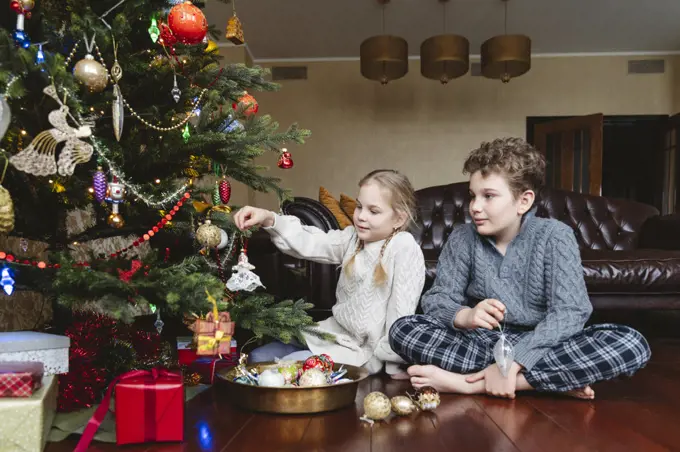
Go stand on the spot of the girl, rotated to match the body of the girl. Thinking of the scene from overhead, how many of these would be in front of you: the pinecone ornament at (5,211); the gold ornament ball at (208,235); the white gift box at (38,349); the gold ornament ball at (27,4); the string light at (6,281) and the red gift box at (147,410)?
6

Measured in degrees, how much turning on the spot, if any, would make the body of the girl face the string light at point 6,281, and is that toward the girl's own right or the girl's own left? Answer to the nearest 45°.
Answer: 0° — they already face it

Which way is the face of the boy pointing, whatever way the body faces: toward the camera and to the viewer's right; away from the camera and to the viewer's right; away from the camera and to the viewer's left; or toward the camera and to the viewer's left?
toward the camera and to the viewer's left

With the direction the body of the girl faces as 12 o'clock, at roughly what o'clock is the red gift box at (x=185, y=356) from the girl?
The red gift box is roughly at 1 o'clock from the girl.

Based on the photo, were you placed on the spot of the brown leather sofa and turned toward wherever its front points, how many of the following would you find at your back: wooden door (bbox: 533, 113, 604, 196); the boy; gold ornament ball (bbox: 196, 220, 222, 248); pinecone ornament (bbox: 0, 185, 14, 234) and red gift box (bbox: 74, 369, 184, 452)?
1

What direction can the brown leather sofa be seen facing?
toward the camera

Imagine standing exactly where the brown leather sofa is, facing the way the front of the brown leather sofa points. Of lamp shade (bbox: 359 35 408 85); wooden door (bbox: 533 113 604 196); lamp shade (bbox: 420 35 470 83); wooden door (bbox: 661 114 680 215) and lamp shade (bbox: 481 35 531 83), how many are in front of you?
0

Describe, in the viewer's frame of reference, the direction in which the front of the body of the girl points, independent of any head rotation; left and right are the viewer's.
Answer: facing the viewer and to the left of the viewer

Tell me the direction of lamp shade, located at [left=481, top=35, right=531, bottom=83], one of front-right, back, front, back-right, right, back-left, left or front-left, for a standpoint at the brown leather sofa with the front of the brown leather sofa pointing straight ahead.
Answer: back

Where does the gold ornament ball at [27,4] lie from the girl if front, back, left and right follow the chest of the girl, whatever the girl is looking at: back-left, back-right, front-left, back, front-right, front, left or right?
front

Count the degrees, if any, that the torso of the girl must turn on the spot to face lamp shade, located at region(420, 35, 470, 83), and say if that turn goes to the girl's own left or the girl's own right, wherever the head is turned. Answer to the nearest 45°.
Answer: approximately 135° to the girl's own right

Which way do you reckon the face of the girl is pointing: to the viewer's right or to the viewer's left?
to the viewer's left

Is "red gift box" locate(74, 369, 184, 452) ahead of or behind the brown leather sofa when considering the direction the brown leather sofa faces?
ahead

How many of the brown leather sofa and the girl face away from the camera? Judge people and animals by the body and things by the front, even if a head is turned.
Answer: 0

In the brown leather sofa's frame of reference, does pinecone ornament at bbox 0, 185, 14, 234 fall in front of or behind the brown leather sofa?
in front

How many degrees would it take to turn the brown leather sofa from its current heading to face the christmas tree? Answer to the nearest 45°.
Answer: approximately 45° to its right
